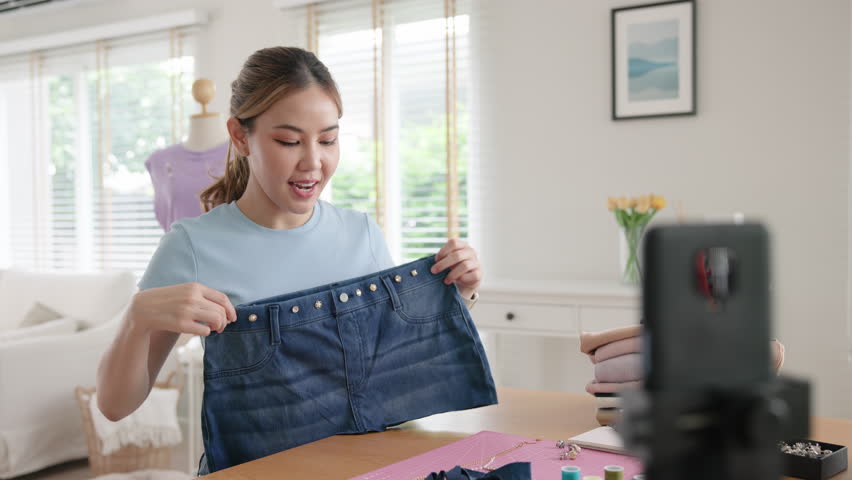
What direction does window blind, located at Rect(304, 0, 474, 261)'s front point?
toward the camera

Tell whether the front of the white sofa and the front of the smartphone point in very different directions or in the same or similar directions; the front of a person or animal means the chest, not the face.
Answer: very different directions

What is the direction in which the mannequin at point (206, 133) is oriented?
toward the camera

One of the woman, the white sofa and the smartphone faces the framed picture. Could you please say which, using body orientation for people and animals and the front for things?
the smartphone

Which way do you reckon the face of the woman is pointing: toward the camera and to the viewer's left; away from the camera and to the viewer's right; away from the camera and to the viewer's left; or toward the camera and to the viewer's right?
toward the camera and to the viewer's right

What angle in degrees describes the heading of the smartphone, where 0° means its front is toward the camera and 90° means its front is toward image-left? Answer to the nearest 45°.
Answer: approximately 180°

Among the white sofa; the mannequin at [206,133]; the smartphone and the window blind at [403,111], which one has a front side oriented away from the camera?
the smartphone

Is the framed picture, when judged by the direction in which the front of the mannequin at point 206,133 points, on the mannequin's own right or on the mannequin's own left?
on the mannequin's own left

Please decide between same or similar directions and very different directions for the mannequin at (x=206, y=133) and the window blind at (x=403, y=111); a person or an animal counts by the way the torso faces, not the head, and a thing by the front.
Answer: same or similar directions

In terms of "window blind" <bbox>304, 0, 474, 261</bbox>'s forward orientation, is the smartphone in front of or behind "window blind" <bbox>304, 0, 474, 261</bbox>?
in front

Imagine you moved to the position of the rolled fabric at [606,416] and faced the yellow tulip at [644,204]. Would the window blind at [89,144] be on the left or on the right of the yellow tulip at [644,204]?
left

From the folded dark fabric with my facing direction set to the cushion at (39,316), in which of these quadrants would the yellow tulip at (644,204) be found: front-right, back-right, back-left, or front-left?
front-right

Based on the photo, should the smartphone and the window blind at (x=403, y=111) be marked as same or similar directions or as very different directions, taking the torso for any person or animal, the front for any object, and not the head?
very different directions

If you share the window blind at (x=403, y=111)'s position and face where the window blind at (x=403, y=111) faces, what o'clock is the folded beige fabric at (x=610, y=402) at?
The folded beige fabric is roughly at 12 o'clock from the window blind.

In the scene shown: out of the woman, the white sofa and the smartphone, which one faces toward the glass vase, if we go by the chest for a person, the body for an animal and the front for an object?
the smartphone

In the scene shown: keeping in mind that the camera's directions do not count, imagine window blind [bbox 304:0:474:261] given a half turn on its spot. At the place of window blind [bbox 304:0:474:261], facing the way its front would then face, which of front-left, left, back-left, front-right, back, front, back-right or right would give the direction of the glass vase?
back-right
